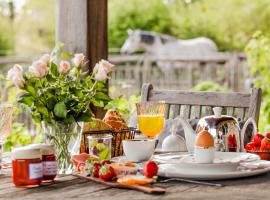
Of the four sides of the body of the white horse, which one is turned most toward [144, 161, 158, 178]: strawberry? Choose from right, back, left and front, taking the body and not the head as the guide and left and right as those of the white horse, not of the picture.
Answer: left

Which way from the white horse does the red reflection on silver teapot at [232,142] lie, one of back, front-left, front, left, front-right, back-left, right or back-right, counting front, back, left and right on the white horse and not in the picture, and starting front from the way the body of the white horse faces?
left

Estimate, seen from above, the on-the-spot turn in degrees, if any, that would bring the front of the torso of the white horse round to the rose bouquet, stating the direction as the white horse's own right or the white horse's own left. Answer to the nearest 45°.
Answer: approximately 90° to the white horse's own left

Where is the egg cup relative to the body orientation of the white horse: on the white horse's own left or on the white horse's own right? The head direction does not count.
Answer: on the white horse's own left

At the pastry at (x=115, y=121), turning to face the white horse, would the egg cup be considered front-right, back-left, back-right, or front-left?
back-right

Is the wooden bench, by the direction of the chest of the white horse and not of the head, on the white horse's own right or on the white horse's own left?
on the white horse's own left

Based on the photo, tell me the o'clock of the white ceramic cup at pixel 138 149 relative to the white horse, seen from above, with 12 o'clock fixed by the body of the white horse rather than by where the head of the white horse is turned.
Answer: The white ceramic cup is roughly at 9 o'clock from the white horse.

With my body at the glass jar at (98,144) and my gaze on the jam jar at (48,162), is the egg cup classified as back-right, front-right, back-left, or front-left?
back-left

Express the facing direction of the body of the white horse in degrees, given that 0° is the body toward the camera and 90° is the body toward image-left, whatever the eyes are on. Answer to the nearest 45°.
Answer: approximately 90°

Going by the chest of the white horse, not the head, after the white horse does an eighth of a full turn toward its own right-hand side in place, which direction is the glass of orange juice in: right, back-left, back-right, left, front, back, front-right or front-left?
back-left

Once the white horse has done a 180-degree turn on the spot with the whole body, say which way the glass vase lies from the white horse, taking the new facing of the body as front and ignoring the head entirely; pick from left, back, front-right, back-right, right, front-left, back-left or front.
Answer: right

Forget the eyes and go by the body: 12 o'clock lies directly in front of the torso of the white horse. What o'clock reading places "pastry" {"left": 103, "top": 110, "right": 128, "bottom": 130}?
The pastry is roughly at 9 o'clock from the white horse.

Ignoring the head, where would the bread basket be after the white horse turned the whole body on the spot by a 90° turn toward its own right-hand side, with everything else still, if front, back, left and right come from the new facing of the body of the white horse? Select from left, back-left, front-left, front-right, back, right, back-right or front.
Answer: back
